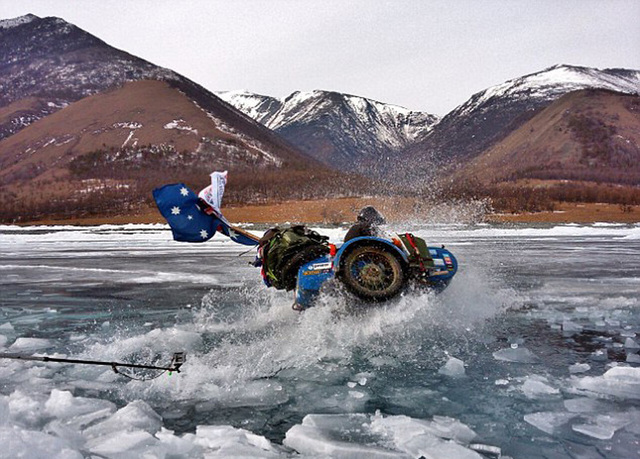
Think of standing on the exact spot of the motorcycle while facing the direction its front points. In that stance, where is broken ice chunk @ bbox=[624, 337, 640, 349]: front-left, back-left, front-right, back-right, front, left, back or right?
front

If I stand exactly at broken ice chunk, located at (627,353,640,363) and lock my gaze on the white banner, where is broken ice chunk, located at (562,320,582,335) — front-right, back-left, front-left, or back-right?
front-right

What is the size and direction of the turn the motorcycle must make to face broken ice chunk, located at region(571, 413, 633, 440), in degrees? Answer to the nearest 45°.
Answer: approximately 45° to its right

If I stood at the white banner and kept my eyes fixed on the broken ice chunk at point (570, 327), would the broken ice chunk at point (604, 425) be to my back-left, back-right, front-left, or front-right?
front-right

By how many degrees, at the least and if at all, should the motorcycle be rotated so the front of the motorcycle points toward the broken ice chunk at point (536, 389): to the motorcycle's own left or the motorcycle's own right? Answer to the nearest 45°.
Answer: approximately 45° to the motorcycle's own right

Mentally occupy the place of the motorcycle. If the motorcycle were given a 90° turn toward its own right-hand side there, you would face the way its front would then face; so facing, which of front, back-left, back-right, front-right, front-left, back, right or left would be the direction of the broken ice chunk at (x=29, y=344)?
right

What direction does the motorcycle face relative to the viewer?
to the viewer's right

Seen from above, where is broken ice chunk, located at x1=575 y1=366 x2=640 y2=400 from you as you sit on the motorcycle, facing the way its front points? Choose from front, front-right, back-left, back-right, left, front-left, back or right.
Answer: front-right

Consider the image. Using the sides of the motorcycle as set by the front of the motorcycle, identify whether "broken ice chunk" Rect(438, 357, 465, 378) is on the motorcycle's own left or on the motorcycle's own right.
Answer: on the motorcycle's own right

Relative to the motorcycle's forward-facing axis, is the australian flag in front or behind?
behind

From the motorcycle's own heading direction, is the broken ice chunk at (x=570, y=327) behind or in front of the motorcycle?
in front
